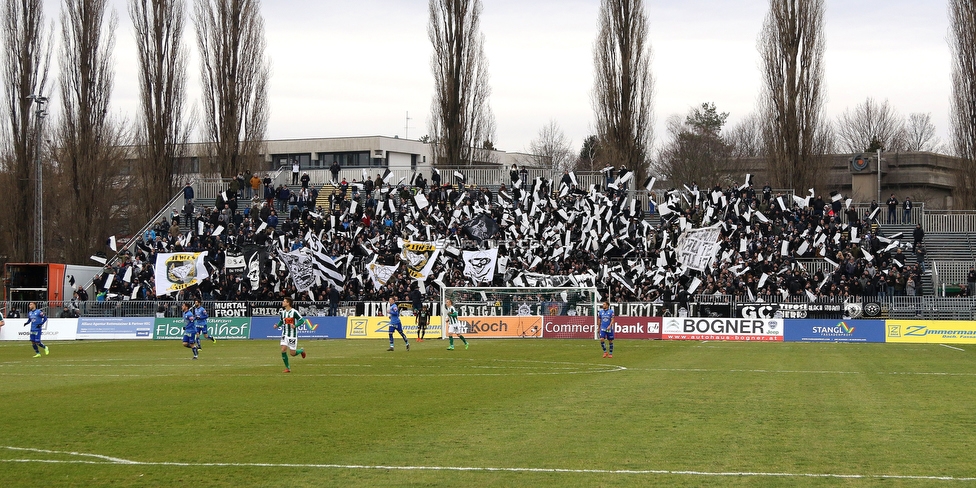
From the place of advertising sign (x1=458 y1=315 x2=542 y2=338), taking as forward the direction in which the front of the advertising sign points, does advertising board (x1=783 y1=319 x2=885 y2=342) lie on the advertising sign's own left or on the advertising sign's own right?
on the advertising sign's own left

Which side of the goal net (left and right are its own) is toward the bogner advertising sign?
left

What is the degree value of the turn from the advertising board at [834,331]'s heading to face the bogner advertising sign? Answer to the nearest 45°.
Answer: approximately 90° to its right

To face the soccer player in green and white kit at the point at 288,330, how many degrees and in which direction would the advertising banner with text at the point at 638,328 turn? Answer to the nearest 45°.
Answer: approximately 45° to its right

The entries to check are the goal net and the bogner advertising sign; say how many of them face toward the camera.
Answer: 2

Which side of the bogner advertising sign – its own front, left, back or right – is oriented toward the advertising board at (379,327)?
right
